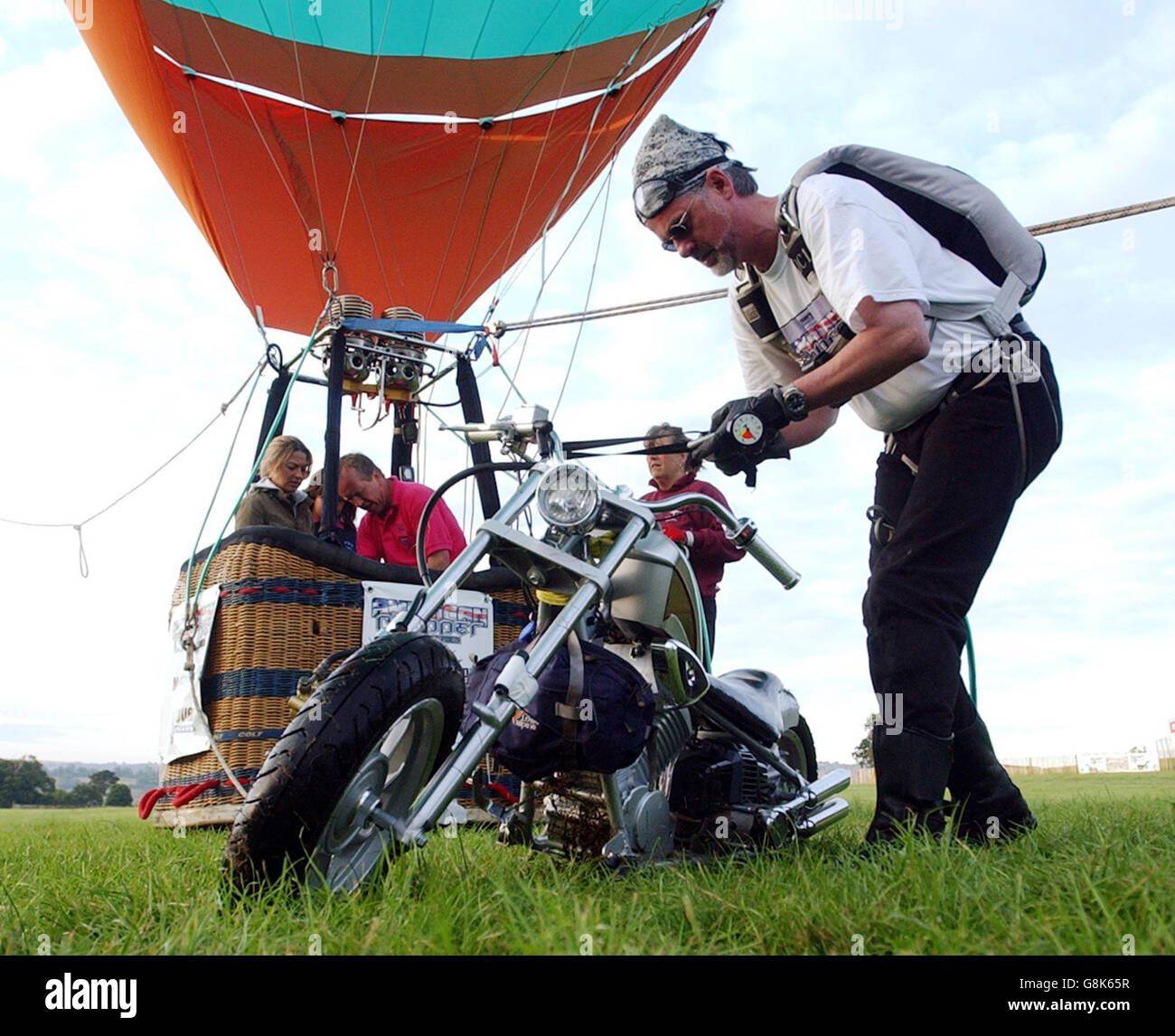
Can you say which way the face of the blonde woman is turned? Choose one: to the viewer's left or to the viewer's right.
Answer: to the viewer's right

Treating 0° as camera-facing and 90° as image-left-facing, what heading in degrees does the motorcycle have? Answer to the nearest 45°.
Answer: approximately 45°

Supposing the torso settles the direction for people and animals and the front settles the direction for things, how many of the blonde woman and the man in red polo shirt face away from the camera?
0

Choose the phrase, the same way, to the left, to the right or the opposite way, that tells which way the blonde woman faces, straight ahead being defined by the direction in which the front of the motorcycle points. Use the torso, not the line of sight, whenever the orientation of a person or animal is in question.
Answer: to the left

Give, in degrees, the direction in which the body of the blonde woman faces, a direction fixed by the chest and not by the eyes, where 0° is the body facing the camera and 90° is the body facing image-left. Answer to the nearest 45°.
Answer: approximately 315°

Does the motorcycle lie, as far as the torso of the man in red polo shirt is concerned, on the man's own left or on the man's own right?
on the man's own left

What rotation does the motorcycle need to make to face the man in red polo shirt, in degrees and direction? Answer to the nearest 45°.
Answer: approximately 135° to its right

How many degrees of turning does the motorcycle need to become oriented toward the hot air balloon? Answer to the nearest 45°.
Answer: approximately 135° to its right
